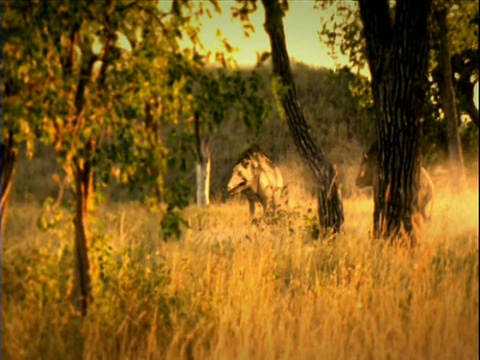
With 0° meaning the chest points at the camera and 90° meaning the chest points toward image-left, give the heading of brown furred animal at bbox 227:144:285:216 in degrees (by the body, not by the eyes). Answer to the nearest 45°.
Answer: approximately 45°

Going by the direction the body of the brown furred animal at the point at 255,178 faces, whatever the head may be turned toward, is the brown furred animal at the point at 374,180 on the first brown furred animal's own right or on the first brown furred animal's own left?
on the first brown furred animal's own left

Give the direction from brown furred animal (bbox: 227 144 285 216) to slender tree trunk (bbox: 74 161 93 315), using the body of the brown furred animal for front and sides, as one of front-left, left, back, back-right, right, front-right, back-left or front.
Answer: front-left

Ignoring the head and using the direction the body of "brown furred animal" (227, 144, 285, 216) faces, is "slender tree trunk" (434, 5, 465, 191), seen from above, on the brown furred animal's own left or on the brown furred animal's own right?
on the brown furred animal's own left
